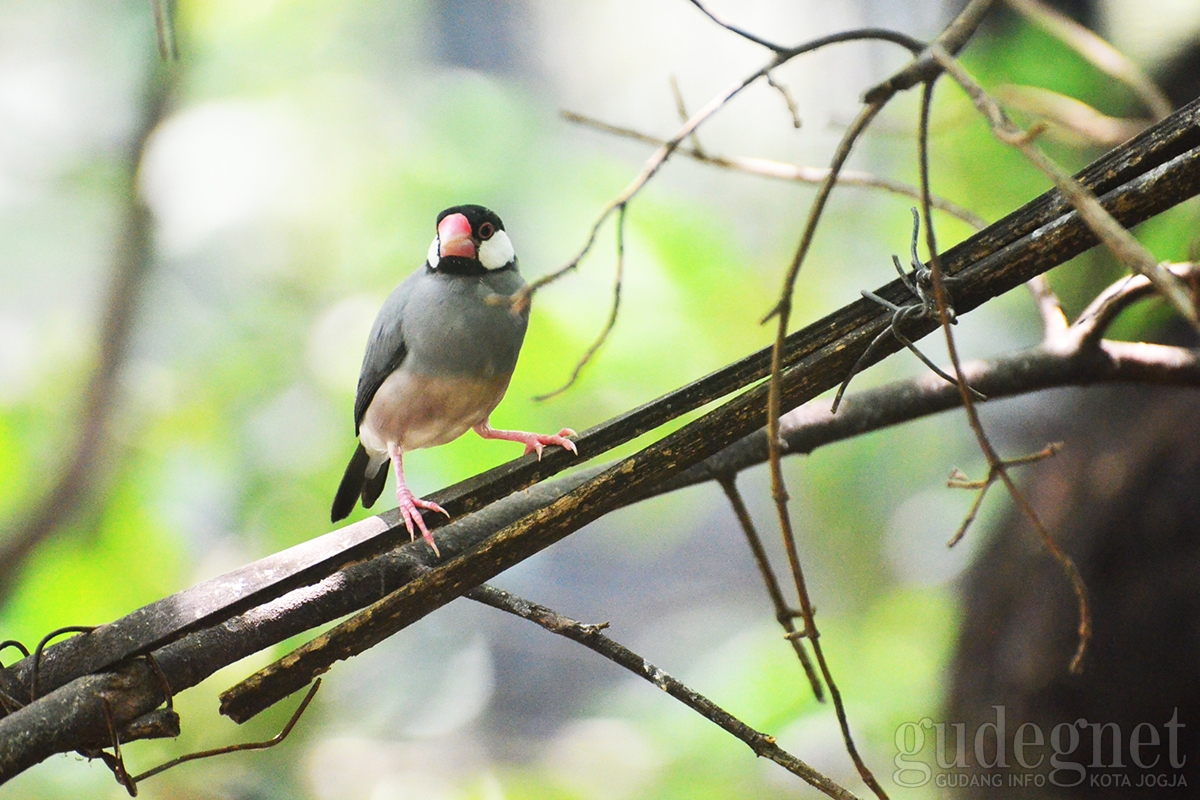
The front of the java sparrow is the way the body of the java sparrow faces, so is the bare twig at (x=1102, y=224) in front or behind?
in front

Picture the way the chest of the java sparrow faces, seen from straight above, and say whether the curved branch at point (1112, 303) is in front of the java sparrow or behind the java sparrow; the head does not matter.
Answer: in front

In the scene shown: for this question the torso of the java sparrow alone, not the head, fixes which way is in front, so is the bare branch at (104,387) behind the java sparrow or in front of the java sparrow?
behind

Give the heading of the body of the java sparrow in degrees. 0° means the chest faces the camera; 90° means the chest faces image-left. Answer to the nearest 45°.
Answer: approximately 315°
